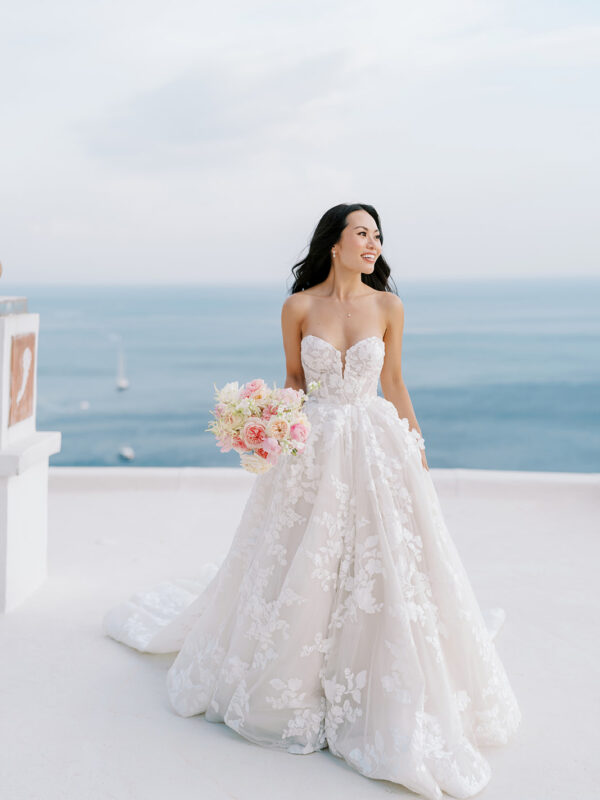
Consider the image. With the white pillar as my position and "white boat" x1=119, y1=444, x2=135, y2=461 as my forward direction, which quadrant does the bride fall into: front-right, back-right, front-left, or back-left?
back-right

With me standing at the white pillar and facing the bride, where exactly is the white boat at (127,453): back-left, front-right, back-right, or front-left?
back-left

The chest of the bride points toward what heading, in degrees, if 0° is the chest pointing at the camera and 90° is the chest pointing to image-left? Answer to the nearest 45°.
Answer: approximately 0°

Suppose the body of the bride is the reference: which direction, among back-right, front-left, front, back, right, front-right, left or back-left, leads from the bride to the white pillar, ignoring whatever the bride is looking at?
back-right

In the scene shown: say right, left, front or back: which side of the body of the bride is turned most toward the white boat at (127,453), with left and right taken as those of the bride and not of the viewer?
back
